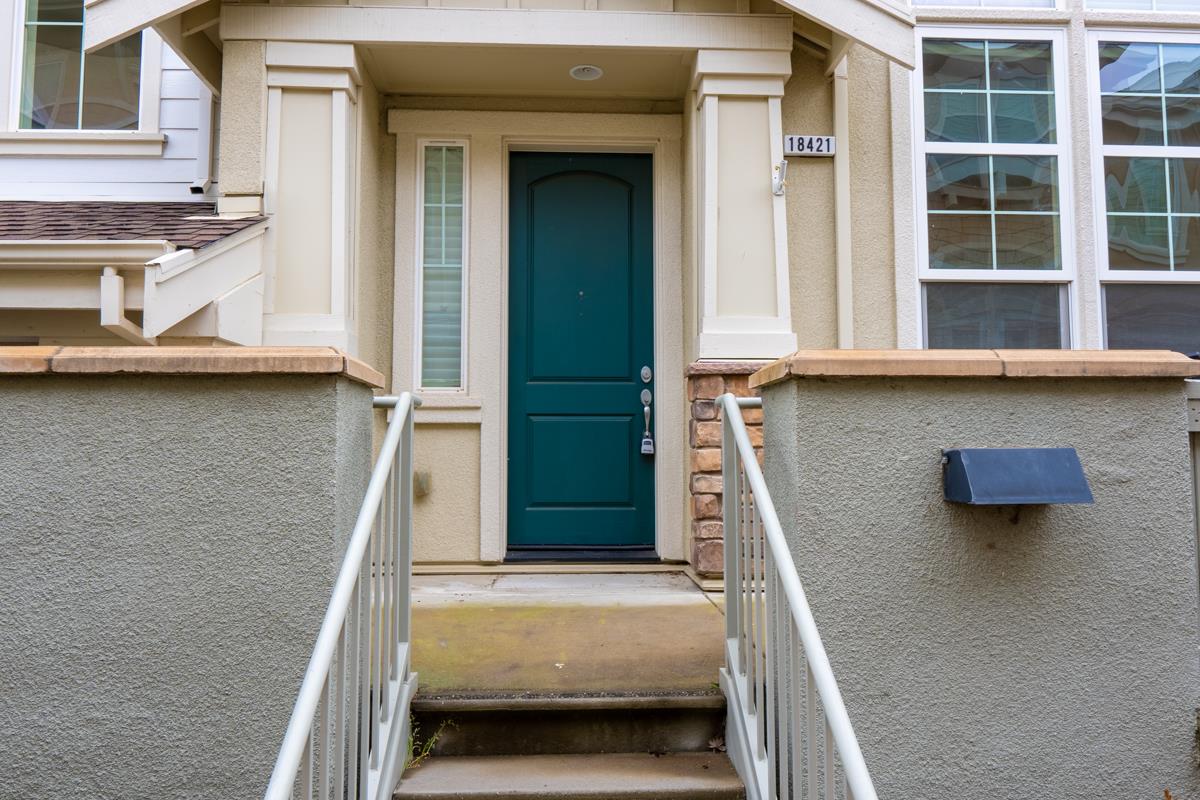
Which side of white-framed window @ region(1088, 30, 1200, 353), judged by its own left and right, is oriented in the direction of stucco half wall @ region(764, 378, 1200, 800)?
front

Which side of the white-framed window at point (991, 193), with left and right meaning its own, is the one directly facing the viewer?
front

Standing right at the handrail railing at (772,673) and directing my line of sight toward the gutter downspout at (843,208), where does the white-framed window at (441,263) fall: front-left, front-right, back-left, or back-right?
front-left

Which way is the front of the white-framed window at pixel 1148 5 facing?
toward the camera

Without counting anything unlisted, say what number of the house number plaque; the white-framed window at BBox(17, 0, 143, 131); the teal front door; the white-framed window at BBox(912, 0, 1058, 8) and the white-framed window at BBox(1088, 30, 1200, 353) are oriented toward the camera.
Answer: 5

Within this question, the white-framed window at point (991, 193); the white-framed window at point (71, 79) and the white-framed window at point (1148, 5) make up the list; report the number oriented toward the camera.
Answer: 3

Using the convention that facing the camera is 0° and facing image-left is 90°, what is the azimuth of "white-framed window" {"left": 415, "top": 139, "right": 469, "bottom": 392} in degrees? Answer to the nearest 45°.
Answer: approximately 0°

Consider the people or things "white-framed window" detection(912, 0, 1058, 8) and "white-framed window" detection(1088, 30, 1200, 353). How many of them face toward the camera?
2

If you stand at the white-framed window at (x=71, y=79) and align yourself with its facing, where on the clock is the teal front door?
The teal front door is roughly at 10 o'clock from the white-framed window.

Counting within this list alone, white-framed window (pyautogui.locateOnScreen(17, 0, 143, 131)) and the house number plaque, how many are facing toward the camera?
2

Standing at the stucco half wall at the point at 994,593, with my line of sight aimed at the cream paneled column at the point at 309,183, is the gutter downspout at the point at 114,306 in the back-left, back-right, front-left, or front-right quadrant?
front-left

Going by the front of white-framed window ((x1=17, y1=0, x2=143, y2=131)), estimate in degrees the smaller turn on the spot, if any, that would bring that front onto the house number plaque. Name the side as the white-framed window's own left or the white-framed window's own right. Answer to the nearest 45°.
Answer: approximately 45° to the white-framed window's own left
